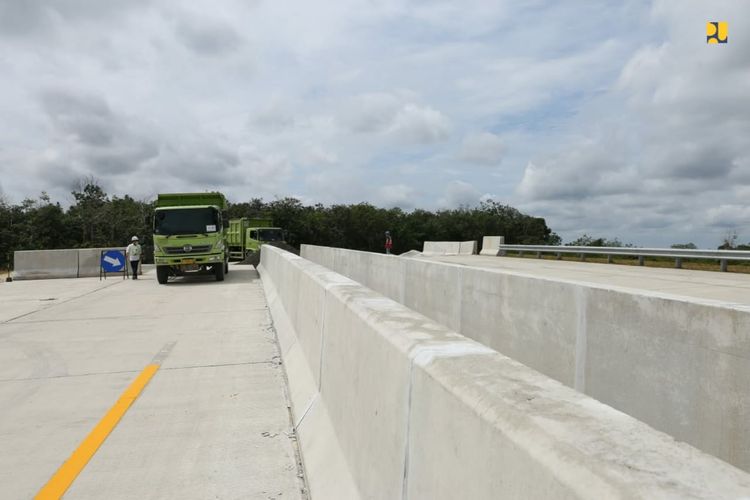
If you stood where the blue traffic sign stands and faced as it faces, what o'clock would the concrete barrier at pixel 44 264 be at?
The concrete barrier is roughly at 4 o'clock from the blue traffic sign.

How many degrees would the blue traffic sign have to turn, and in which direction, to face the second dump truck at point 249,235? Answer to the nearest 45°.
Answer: approximately 135° to its left

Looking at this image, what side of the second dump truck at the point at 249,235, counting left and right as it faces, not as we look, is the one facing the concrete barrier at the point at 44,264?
right

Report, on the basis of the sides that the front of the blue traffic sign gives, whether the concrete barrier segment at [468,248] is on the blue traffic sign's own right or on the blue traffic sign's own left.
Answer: on the blue traffic sign's own left

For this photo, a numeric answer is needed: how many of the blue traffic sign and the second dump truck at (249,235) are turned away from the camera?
0

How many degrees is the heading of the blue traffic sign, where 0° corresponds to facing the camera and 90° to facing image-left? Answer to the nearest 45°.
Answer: approximately 0°

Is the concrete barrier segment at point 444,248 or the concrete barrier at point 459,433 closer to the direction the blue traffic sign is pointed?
the concrete barrier

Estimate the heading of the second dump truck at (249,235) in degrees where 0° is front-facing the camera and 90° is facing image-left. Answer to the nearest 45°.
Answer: approximately 315°

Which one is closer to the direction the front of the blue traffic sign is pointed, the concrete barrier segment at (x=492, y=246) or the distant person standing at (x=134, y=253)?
the distant person standing

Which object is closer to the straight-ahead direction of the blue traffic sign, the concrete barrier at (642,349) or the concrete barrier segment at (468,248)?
the concrete barrier

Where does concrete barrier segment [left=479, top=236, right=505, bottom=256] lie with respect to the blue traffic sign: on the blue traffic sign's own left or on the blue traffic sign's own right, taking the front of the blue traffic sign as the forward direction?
on the blue traffic sign's own left

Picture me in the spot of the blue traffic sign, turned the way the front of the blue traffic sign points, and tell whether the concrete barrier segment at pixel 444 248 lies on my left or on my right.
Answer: on my left
